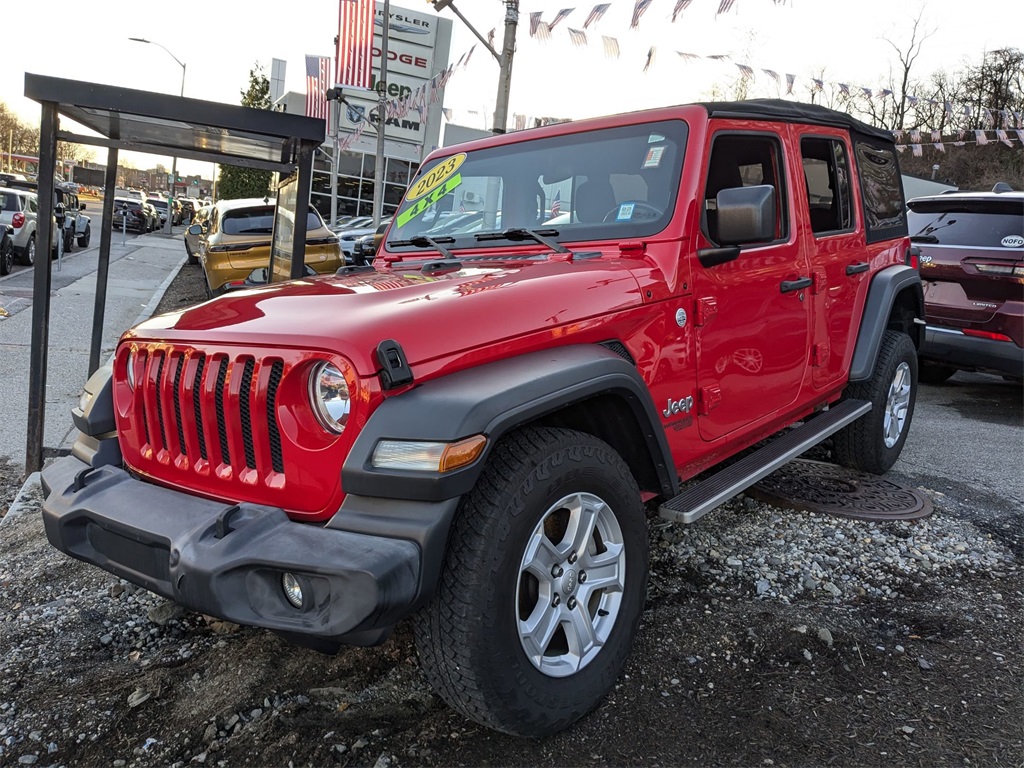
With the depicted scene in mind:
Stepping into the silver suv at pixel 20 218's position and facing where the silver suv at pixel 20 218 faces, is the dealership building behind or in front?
in front

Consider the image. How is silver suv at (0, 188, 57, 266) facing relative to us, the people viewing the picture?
facing away from the viewer and to the right of the viewer

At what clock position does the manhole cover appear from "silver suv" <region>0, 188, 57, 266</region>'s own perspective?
The manhole cover is roughly at 4 o'clock from the silver suv.

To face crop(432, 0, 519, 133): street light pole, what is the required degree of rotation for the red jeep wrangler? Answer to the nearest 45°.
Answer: approximately 135° to its right

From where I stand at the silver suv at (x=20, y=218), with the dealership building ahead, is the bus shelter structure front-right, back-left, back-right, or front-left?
back-right

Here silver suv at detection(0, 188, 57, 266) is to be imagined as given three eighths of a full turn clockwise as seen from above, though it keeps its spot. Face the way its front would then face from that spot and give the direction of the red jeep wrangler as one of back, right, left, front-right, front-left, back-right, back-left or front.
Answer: front

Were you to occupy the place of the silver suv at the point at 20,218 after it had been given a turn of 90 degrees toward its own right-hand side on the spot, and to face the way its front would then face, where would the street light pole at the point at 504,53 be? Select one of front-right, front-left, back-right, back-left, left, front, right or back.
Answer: front

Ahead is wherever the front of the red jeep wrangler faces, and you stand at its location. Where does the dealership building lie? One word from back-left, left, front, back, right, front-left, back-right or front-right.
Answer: back-right

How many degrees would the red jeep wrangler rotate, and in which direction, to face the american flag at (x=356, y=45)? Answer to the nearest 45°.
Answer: approximately 135° to its right

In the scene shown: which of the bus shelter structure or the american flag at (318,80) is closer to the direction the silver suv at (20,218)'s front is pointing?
the american flag
